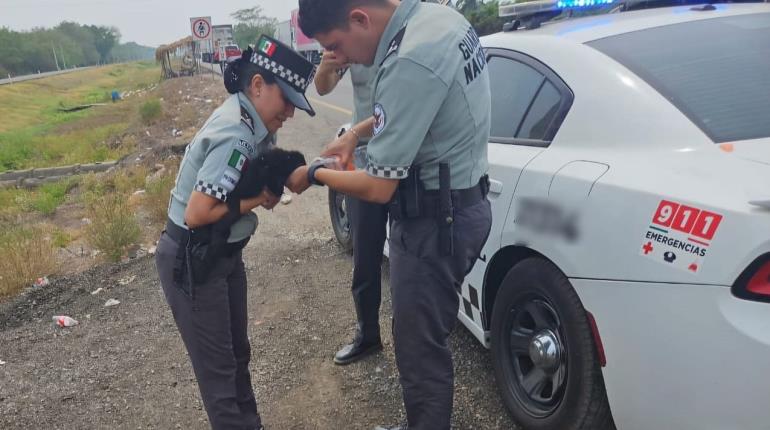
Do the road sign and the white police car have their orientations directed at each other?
yes

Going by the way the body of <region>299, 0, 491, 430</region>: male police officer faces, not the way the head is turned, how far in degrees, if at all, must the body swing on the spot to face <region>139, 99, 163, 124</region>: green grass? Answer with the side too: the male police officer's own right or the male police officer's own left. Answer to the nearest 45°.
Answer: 0° — they already face it

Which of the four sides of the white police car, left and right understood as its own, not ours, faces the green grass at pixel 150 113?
front

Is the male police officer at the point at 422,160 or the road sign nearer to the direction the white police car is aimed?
the road sign

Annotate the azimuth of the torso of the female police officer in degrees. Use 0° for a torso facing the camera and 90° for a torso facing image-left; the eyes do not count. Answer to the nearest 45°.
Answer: approximately 270°

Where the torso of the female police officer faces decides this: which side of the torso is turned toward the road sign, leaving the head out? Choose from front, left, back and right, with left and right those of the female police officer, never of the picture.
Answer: left

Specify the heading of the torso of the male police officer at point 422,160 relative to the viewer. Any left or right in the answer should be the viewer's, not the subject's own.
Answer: facing away from the viewer and to the left of the viewer

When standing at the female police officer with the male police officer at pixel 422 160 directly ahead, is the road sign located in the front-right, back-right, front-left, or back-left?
back-left

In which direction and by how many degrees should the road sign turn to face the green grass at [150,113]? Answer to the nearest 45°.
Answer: approximately 45° to its right

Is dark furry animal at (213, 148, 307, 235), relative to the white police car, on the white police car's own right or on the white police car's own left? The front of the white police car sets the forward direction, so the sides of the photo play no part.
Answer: on the white police car's own left

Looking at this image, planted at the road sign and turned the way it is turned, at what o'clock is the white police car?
The white police car is roughly at 12 o'clock from the road sign.

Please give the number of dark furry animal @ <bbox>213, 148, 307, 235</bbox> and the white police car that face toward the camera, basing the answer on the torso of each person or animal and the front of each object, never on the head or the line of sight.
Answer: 0

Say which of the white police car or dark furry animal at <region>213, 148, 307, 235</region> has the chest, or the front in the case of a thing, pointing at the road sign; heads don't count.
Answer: the white police car

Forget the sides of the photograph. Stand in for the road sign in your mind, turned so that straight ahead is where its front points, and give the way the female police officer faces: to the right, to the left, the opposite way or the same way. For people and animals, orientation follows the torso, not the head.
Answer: to the left

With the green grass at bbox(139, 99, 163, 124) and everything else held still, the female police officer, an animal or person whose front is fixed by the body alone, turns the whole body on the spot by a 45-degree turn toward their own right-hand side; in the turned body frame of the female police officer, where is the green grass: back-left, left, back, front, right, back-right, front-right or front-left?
back-left

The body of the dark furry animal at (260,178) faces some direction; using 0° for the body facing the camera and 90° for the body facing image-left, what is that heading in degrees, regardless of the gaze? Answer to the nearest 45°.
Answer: approximately 270°

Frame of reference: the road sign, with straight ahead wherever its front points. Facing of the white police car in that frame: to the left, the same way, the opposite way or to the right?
the opposite way

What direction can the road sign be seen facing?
toward the camera
